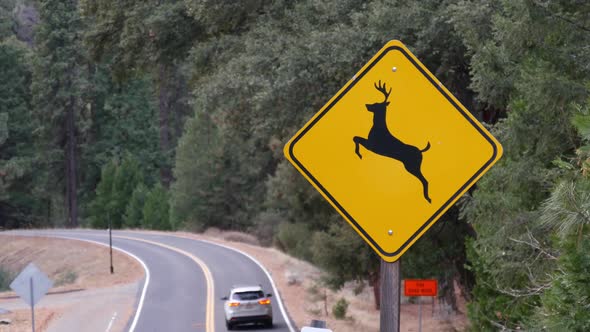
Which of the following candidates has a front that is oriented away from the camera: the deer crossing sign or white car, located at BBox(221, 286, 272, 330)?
the white car

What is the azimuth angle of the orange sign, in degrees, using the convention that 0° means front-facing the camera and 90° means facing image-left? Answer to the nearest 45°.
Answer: approximately 0°

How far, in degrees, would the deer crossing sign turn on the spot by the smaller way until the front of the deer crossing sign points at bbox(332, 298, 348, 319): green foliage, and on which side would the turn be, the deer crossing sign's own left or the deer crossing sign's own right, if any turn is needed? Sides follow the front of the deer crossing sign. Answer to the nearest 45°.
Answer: approximately 180°

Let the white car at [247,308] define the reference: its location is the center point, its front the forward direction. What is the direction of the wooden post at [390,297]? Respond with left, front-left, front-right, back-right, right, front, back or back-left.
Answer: back

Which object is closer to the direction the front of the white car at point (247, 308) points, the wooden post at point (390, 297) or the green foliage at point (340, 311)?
the green foliage

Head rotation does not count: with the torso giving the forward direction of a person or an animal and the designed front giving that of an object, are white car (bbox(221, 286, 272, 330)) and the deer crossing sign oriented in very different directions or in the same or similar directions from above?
very different directions

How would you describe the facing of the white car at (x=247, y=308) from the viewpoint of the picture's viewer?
facing away from the viewer

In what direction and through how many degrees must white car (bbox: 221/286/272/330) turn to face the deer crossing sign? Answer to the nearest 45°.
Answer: approximately 180°

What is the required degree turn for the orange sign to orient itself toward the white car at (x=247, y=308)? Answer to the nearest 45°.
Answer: approximately 135° to its right
